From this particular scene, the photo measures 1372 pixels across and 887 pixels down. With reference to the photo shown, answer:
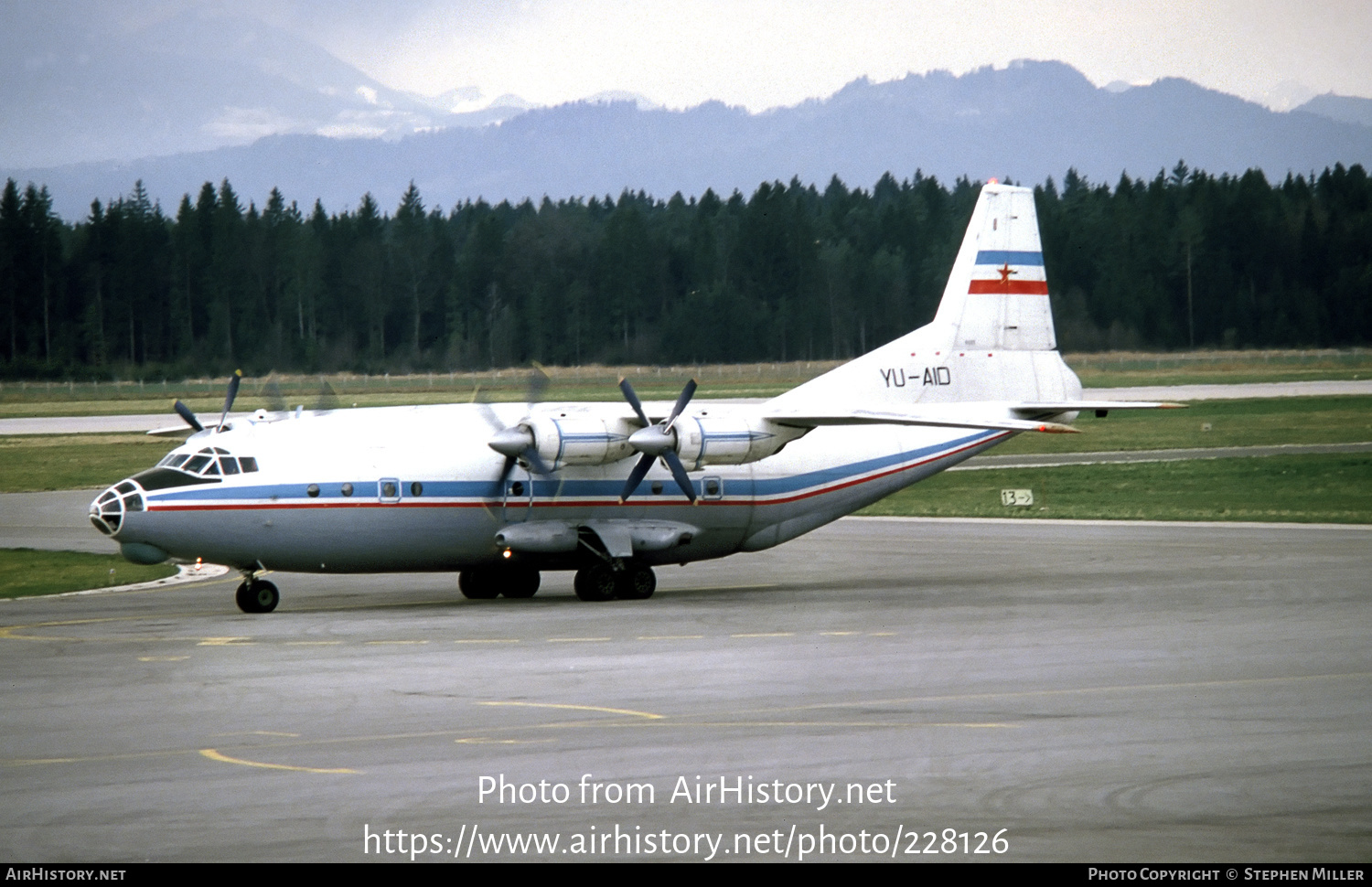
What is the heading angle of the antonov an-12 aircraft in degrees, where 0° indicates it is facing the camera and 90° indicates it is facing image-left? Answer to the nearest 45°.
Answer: approximately 45°
